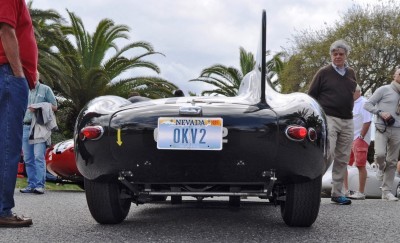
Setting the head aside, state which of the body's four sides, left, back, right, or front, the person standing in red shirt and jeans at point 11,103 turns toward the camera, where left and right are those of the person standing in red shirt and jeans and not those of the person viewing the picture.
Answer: right

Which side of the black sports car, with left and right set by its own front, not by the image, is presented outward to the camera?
back

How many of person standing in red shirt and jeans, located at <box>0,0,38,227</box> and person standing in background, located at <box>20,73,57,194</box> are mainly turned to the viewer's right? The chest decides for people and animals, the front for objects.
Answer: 1

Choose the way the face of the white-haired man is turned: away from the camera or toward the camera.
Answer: toward the camera

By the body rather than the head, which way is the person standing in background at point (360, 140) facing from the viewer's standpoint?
to the viewer's left

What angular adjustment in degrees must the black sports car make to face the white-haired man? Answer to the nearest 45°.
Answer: approximately 45° to its right

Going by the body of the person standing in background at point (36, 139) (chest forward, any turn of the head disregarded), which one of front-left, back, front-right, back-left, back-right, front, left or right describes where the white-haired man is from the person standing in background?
left

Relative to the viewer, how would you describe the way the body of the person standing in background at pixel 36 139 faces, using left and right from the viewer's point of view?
facing the viewer and to the left of the viewer

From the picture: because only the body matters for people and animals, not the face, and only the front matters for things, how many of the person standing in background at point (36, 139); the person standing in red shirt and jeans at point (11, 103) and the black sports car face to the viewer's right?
1

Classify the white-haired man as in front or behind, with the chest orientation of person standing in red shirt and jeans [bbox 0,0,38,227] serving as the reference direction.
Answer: in front

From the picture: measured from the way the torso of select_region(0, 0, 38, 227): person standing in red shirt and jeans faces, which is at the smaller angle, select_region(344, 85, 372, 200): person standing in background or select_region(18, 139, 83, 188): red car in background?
the person standing in background
